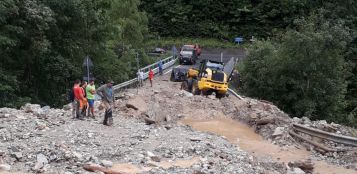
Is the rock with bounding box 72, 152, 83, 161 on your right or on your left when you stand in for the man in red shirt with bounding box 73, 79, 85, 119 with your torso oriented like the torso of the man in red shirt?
on your right

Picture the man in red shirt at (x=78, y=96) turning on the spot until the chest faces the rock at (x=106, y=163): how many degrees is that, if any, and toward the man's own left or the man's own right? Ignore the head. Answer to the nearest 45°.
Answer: approximately 90° to the man's own right

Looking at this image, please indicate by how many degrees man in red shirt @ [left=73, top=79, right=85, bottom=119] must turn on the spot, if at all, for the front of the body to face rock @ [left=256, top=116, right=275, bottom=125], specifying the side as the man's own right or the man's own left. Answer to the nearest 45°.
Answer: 0° — they already face it

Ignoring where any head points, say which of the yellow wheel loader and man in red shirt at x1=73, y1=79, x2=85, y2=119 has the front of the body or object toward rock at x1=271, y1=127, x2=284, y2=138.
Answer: the man in red shirt

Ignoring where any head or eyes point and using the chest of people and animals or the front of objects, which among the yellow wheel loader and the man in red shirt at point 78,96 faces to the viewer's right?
the man in red shirt

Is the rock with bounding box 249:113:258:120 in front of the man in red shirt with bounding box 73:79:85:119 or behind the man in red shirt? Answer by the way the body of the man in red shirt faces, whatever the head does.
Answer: in front

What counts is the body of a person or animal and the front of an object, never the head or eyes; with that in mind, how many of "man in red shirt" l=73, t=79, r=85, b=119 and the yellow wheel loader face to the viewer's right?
1

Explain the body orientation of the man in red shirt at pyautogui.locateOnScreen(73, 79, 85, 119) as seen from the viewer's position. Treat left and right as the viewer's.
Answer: facing to the right of the viewer

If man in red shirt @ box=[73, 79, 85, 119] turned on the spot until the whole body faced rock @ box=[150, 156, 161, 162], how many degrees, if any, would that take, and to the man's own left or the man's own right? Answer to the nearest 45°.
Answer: approximately 45° to the man's own right
